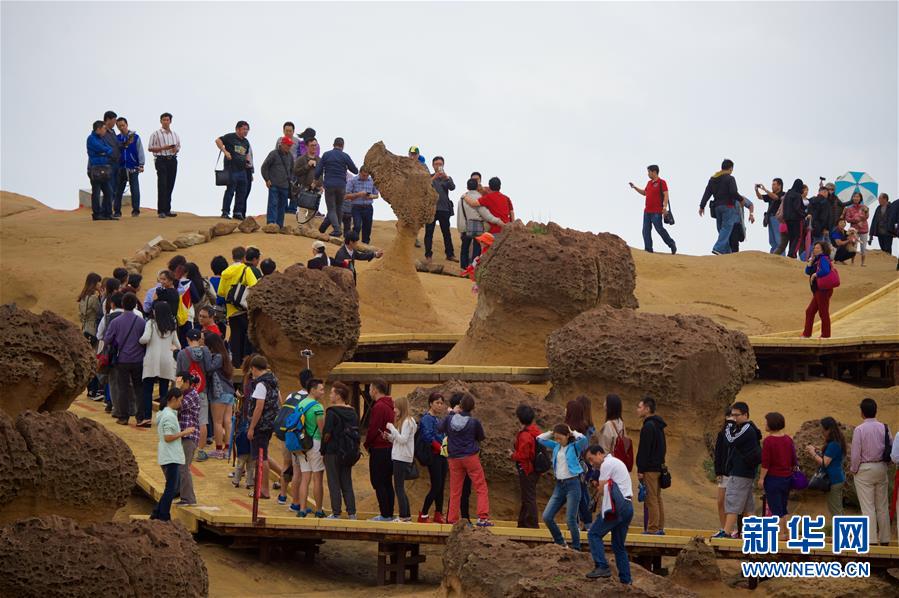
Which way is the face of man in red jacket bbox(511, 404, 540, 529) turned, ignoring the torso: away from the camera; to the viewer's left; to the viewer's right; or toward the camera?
away from the camera

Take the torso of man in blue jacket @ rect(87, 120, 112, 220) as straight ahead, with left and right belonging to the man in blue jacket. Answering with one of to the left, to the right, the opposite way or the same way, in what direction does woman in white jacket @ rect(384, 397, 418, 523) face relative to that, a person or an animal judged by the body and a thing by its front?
the opposite way

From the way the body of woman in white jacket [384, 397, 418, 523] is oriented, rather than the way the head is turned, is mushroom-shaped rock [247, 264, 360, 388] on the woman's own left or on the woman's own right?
on the woman's own right

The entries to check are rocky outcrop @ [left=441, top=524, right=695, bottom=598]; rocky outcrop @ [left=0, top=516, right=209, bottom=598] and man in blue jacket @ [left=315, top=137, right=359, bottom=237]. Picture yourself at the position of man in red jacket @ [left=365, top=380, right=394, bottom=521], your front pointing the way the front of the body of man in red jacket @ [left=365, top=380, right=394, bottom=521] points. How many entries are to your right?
1
